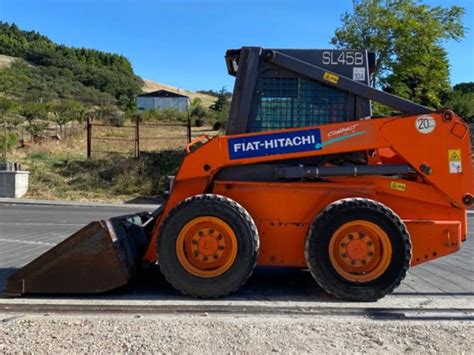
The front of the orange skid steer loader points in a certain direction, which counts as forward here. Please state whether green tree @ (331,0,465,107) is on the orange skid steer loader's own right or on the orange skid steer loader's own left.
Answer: on the orange skid steer loader's own right

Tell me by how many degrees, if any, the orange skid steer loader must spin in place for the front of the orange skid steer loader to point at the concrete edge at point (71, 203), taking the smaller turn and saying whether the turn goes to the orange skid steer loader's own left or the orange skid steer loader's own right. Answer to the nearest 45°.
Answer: approximately 45° to the orange skid steer loader's own right

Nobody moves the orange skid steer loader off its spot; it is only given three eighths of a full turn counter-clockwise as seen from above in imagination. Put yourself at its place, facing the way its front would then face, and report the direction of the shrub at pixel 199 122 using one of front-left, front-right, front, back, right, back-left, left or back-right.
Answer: back-left

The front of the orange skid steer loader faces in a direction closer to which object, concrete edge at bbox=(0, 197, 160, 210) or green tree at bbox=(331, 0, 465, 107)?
the concrete edge

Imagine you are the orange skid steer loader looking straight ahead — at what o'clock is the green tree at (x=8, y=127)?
The green tree is roughly at 2 o'clock from the orange skid steer loader.

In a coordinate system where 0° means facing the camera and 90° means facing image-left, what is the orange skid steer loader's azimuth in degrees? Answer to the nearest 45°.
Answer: approximately 90°

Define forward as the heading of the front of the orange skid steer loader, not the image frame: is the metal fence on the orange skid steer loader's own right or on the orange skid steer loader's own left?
on the orange skid steer loader's own right

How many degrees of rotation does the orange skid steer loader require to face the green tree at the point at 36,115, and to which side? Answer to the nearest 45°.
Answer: approximately 45° to its right
